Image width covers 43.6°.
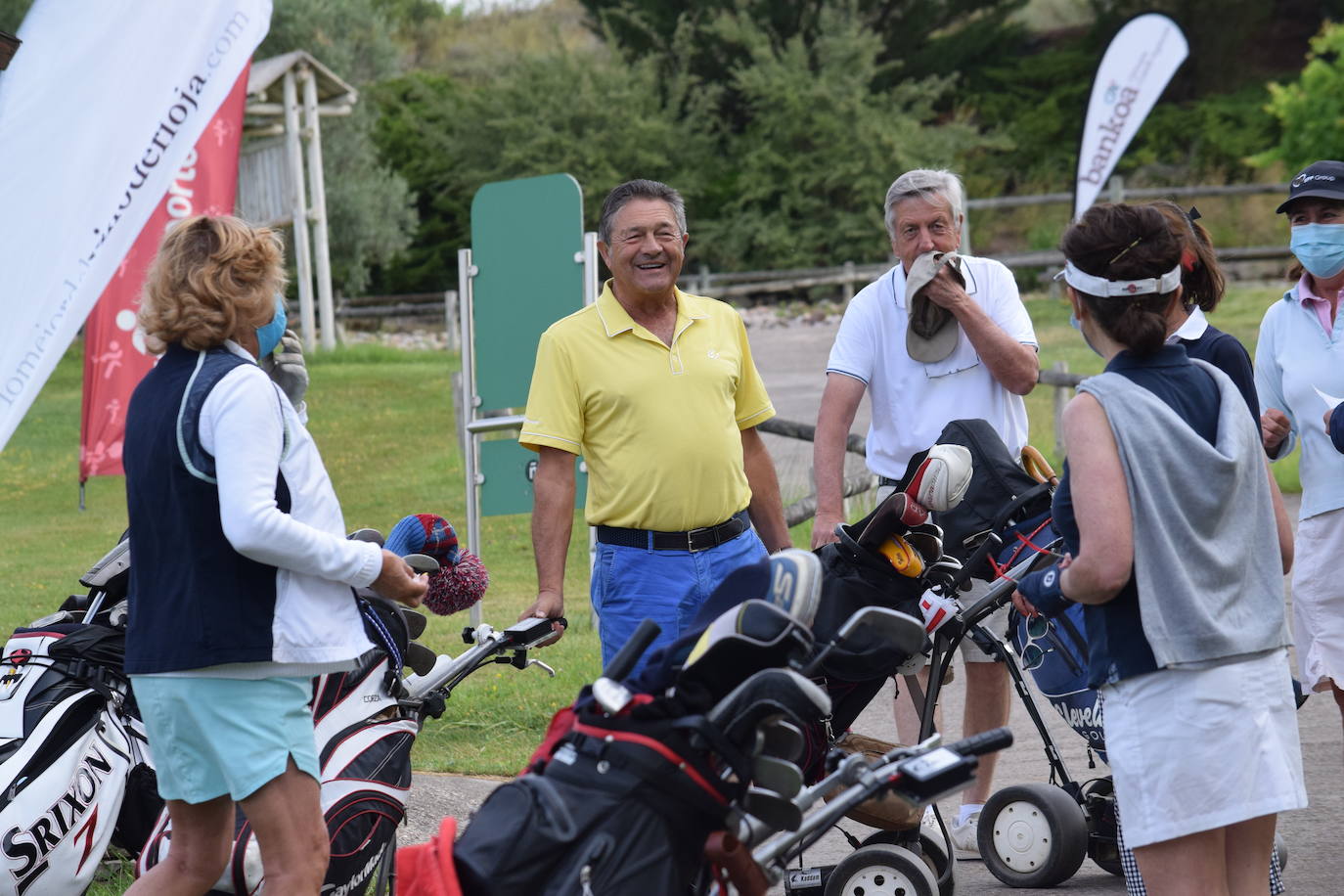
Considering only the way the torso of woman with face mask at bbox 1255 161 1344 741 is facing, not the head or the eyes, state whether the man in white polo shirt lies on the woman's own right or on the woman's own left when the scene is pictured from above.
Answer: on the woman's own right

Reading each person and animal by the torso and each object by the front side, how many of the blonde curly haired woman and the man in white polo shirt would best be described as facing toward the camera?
1

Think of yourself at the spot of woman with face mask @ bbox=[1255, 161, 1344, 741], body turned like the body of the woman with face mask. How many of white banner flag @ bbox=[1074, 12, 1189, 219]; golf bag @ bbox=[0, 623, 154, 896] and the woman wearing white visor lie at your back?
1

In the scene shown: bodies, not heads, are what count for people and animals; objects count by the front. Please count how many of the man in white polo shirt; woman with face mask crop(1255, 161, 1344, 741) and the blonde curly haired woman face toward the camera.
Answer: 2

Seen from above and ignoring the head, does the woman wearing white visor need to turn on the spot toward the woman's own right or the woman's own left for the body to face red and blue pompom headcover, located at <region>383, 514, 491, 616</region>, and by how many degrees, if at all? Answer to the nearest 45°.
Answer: approximately 45° to the woman's own left

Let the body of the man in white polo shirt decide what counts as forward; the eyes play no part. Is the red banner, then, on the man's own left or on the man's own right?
on the man's own right

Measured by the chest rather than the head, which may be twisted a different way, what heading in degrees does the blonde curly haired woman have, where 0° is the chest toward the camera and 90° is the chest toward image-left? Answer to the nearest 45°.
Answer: approximately 225°

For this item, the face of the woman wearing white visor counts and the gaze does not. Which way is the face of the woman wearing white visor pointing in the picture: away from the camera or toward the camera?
away from the camera

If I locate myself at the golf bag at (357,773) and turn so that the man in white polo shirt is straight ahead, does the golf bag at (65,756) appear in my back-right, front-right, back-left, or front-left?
back-left

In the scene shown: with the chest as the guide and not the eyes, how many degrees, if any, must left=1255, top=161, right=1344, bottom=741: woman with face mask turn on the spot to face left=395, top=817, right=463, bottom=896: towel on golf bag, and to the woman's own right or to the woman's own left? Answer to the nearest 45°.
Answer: approximately 45° to the woman's own right

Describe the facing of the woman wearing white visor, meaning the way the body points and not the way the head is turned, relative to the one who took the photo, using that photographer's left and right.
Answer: facing away from the viewer and to the left of the viewer

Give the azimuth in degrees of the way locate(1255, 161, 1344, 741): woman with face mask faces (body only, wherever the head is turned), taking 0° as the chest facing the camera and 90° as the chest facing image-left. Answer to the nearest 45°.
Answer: approximately 0°
